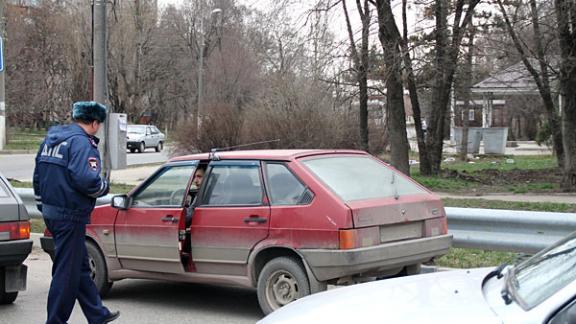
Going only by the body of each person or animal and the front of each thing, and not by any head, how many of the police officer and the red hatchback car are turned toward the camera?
0

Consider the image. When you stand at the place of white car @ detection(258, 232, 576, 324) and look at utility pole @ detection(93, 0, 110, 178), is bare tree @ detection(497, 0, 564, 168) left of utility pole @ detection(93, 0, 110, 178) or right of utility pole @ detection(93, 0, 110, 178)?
right

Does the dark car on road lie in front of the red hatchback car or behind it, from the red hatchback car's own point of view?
in front

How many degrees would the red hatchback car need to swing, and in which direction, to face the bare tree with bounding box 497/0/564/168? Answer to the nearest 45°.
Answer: approximately 90° to its right

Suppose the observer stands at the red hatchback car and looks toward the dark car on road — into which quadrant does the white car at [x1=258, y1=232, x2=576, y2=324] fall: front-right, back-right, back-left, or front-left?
back-left

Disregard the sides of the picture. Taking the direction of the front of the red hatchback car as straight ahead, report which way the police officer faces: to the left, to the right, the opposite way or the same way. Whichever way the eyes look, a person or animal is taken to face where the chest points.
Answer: to the right

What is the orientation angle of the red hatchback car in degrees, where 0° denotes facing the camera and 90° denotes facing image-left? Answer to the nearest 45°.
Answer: approximately 135°

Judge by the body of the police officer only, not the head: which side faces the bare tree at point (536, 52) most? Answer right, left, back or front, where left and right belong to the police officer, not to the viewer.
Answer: front

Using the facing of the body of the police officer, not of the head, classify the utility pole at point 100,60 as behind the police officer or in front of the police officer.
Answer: in front

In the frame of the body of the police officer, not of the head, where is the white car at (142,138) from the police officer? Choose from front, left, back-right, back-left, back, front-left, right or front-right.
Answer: front-left

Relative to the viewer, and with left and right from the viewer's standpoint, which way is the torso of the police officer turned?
facing away from the viewer and to the right of the viewer

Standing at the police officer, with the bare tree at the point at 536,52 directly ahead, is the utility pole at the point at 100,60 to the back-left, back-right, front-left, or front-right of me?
front-left

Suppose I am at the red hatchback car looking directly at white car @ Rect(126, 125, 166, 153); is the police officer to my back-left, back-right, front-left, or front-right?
back-left

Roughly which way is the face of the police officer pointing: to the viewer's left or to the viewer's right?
to the viewer's right

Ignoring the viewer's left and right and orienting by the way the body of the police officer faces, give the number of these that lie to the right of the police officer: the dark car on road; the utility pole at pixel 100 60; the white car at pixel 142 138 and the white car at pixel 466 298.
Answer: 1

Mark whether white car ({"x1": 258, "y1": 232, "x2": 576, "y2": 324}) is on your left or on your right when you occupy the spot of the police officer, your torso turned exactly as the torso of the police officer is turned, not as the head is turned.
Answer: on your right
